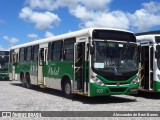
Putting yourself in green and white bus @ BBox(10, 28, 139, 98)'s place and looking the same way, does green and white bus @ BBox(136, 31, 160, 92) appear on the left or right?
on its left

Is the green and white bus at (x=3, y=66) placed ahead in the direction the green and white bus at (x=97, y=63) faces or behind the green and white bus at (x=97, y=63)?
behind

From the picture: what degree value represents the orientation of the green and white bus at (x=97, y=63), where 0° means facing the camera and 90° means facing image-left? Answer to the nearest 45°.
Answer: approximately 315°
